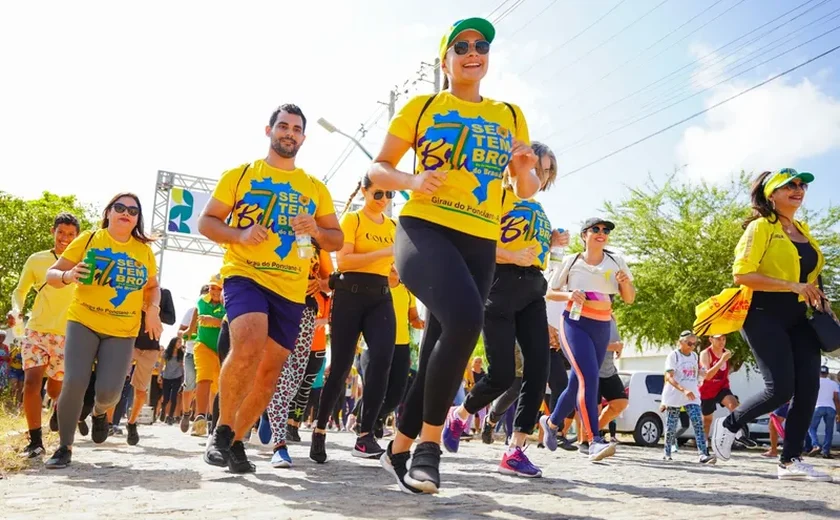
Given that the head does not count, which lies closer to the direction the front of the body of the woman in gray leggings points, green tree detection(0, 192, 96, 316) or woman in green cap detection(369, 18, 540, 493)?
the woman in green cap

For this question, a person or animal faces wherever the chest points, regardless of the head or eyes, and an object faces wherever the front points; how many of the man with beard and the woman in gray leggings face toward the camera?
2

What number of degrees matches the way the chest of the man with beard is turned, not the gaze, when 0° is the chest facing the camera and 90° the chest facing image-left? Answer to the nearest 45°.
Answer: approximately 0°

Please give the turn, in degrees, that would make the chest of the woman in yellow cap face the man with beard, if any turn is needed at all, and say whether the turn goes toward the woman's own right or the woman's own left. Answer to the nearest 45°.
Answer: approximately 90° to the woman's own right

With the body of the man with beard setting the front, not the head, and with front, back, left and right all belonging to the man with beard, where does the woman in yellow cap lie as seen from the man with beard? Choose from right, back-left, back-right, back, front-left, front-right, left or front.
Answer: left

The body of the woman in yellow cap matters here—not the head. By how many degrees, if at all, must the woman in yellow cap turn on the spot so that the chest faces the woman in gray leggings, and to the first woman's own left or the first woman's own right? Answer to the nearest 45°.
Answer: approximately 135° to the first woman's own right

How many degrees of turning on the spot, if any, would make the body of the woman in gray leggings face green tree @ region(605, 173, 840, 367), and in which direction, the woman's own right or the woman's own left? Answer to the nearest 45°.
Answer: approximately 135° to the woman's own left

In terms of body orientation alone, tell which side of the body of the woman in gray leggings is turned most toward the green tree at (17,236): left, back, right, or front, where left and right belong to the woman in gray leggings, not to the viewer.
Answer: back

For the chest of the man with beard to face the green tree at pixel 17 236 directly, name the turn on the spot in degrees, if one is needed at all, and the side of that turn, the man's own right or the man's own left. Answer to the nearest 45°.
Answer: approximately 180°

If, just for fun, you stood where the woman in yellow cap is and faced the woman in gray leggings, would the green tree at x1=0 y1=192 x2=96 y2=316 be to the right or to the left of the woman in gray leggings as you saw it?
right

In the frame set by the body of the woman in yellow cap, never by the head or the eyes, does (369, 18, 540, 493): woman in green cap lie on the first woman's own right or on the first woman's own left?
on the first woman's own right
